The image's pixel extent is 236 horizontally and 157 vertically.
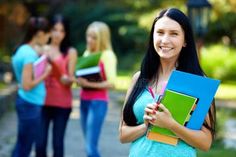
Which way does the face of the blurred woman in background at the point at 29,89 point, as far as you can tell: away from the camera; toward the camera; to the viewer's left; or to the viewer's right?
to the viewer's right

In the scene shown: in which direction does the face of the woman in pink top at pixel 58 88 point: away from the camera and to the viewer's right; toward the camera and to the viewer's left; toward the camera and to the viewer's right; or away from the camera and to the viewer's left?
toward the camera and to the viewer's left

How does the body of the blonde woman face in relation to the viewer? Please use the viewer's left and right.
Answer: facing the viewer and to the left of the viewer

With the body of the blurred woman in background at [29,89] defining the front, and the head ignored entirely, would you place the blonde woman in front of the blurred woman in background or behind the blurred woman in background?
in front

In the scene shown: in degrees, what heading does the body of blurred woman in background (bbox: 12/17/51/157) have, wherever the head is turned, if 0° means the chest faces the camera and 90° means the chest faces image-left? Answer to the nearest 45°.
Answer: approximately 270°

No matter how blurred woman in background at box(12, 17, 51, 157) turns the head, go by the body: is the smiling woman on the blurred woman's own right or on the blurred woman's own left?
on the blurred woman's own right

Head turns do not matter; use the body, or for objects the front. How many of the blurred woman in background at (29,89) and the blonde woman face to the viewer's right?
1

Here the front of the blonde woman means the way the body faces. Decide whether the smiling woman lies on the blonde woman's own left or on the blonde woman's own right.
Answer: on the blonde woman's own left

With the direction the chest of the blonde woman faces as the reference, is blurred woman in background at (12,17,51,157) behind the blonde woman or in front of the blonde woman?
in front
